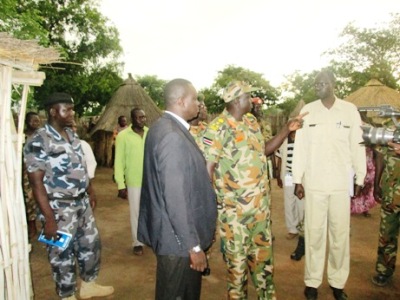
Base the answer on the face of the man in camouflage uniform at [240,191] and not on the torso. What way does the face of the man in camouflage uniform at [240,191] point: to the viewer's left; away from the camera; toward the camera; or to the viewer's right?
to the viewer's right

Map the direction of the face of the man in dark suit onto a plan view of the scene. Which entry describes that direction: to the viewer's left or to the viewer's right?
to the viewer's right

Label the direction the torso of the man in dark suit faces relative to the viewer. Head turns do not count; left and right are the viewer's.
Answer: facing to the right of the viewer

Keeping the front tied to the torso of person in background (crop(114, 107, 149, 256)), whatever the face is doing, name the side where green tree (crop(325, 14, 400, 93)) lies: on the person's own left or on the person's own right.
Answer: on the person's own left

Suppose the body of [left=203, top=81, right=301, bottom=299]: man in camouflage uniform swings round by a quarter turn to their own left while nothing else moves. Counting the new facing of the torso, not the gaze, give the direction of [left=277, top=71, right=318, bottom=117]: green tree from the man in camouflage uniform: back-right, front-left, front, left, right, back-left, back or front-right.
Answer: front-left

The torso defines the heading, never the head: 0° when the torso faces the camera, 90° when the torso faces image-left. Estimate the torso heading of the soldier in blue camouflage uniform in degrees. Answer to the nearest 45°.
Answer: approximately 315°

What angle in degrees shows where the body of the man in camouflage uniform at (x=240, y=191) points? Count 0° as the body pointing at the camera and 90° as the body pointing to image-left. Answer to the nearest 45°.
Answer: approximately 315°

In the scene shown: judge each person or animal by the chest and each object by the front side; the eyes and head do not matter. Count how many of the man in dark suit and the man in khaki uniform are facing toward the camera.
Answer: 1
